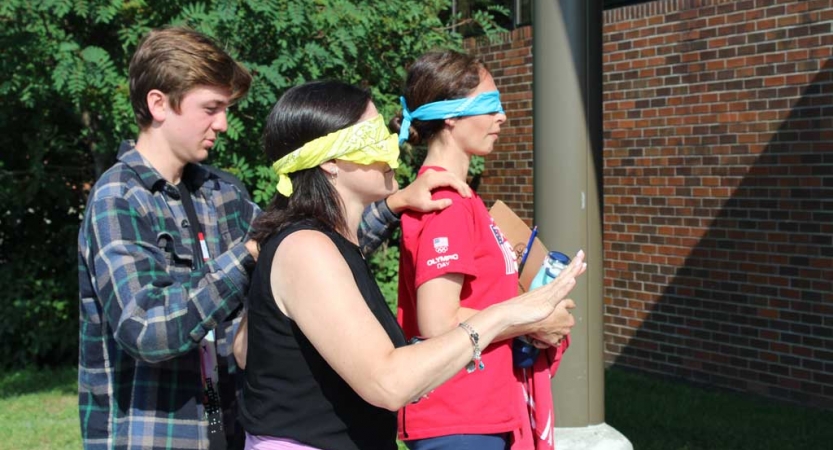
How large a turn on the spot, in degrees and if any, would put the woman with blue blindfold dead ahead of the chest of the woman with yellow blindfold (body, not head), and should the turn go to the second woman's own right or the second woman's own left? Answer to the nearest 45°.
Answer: approximately 45° to the second woman's own left

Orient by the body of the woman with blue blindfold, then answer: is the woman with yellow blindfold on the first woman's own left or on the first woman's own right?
on the first woman's own right

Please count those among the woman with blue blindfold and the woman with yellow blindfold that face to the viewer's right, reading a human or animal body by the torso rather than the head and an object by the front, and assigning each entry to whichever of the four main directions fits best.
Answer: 2

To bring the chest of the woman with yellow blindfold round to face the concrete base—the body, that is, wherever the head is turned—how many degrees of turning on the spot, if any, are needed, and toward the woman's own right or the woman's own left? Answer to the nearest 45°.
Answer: approximately 45° to the woman's own left

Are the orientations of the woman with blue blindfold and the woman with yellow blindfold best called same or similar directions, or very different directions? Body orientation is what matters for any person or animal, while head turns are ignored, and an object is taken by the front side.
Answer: same or similar directions

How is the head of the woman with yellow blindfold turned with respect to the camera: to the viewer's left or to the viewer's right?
to the viewer's right

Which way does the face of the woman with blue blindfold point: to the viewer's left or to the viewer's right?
to the viewer's right

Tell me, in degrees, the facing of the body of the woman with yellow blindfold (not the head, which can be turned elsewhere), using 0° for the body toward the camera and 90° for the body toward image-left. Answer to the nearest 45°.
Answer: approximately 270°

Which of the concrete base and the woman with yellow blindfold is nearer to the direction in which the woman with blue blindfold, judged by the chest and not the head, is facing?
the concrete base

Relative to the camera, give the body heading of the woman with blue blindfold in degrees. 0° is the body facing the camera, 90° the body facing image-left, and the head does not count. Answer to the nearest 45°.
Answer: approximately 270°
